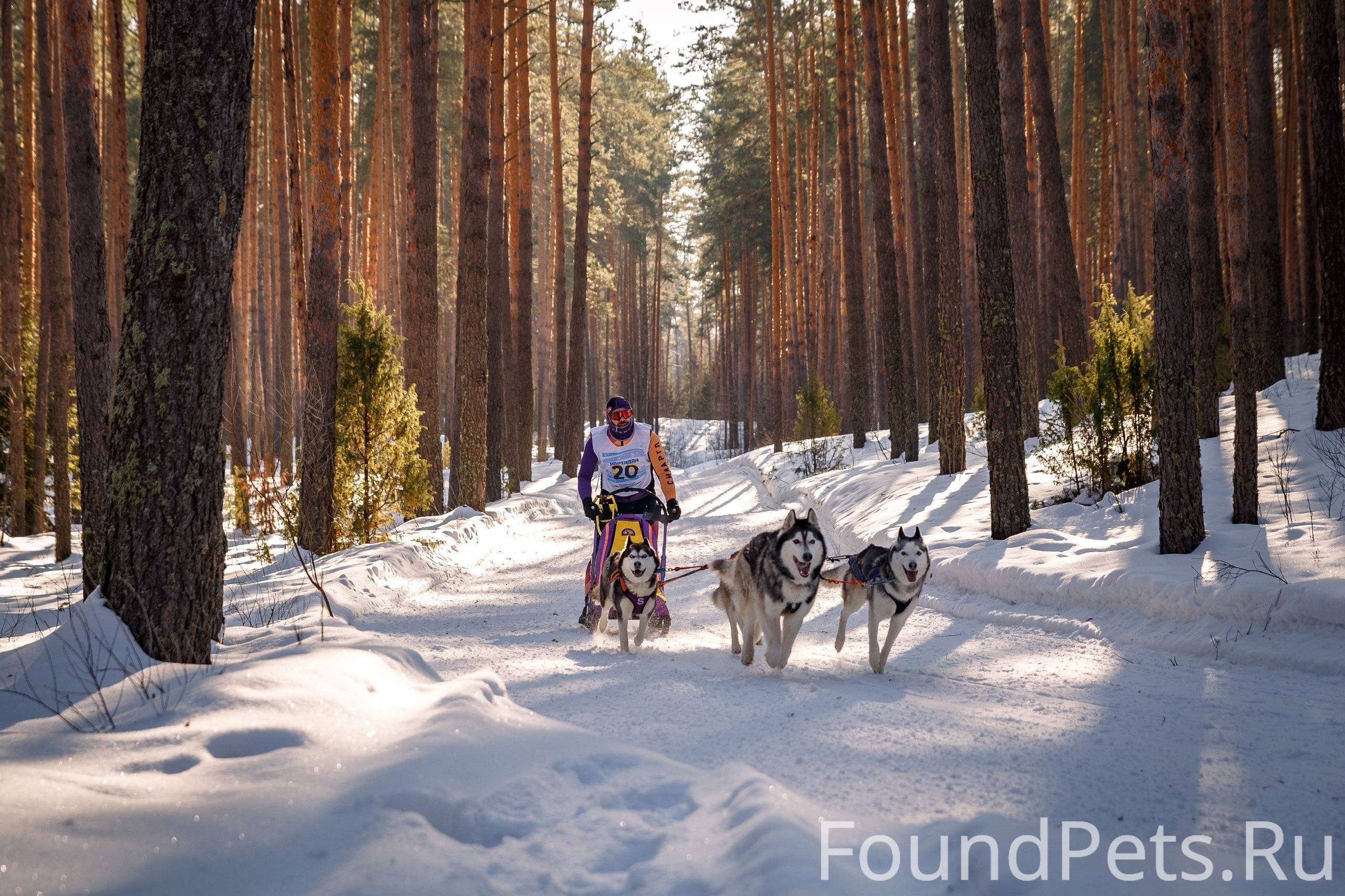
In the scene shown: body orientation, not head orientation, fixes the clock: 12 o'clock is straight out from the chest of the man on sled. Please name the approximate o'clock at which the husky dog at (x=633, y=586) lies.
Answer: The husky dog is roughly at 12 o'clock from the man on sled.

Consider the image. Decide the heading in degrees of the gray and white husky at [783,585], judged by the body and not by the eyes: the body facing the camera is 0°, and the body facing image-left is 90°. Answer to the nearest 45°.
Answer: approximately 315°

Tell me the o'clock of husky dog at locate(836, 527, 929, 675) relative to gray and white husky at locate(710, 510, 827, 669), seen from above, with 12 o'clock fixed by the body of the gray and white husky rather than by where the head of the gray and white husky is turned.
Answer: The husky dog is roughly at 10 o'clock from the gray and white husky.

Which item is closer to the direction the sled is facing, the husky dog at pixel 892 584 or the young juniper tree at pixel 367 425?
the husky dog

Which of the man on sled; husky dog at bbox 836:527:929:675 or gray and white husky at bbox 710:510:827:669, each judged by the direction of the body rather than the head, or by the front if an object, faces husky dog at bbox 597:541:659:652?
the man on sled

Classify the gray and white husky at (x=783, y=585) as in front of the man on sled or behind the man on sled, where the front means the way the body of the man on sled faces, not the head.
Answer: in front

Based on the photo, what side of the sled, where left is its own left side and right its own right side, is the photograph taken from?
front

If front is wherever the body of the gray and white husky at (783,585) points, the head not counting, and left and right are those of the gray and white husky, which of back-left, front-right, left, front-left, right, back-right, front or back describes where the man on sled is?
back

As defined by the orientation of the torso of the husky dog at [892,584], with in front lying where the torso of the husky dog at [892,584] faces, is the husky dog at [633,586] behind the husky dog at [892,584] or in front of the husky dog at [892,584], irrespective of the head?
behind

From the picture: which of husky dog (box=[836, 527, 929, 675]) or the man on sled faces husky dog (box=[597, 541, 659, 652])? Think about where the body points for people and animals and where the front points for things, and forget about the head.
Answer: the man on sled

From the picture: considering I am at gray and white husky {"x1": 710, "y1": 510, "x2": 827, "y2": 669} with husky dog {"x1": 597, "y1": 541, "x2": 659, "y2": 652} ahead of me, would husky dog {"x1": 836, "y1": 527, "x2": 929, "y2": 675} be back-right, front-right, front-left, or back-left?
back-right

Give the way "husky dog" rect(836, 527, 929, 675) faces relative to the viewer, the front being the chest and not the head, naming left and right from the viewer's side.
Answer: facing the viewer and to the right of the viewer
